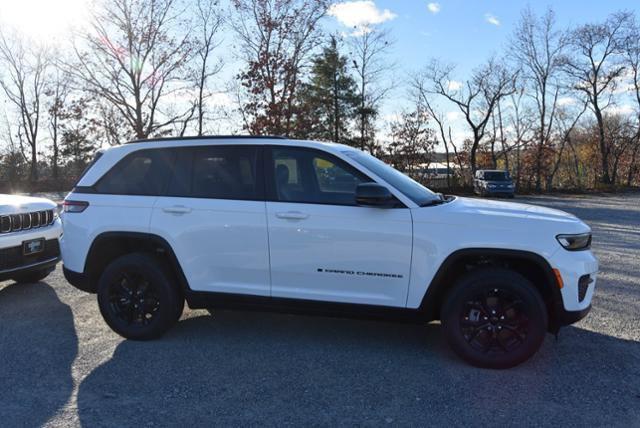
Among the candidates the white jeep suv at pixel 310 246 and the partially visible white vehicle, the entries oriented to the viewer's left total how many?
0

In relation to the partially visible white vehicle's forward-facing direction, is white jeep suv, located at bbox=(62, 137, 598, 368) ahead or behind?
ahead

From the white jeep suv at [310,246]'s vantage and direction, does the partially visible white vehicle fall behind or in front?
behind

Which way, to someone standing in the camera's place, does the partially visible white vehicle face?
facing the viewer and to the right of the viewer

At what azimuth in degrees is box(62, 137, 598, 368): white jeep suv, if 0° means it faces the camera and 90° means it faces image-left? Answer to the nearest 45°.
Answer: approximately 270°

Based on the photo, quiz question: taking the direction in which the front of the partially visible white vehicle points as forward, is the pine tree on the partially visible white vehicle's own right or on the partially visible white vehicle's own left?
on the partially visible white vehicle's own left
